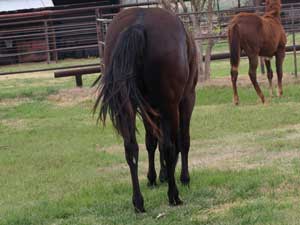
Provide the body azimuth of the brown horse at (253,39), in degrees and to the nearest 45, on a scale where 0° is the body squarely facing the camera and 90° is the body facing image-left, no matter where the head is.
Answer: approximately 225°

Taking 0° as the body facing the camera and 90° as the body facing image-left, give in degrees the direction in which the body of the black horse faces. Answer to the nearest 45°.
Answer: approximately 180°

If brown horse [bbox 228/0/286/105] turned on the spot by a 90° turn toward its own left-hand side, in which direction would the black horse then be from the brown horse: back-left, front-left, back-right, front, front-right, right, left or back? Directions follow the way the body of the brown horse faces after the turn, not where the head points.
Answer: back-left
